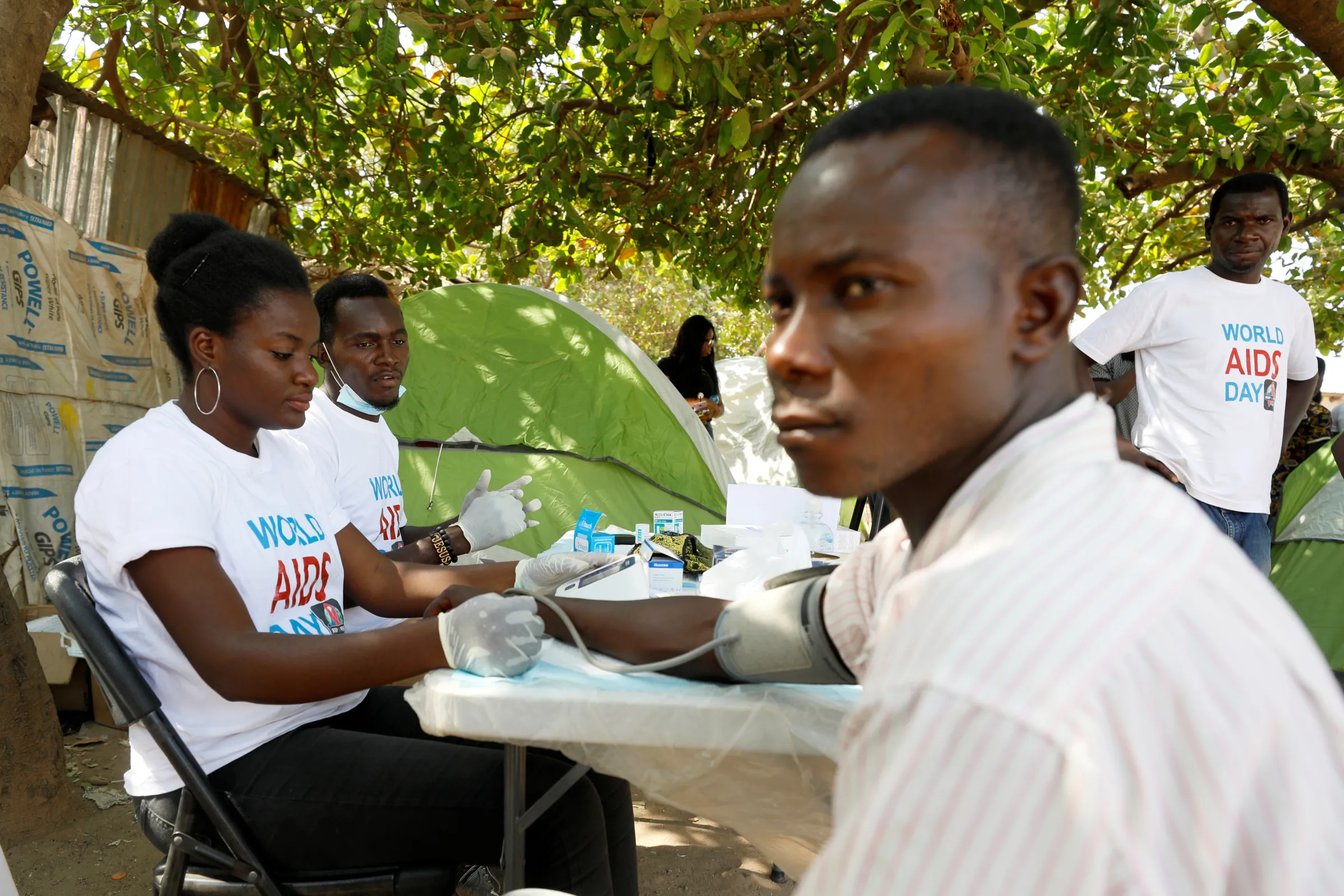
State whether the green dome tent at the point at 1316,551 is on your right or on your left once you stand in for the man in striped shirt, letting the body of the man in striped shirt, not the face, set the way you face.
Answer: on your right

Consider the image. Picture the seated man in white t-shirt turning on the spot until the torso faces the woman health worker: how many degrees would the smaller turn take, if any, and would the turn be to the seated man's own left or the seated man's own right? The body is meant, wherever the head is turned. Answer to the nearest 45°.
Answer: approximately 45° to the seated man's own right

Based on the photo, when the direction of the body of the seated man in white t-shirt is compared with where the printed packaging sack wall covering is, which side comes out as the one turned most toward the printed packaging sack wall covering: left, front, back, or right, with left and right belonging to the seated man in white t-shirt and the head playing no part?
back

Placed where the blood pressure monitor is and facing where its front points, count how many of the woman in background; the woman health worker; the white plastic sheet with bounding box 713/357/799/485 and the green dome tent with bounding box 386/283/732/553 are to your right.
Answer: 3

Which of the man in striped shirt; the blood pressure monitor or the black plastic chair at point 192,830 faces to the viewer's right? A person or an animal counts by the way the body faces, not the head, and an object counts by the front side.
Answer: the black plastic chair

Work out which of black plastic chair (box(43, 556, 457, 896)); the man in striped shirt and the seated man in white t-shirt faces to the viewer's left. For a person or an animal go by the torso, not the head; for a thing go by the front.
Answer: the man in striped shirt

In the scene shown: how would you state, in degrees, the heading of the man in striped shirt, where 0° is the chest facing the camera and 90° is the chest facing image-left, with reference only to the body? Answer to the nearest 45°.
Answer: approximately 90°

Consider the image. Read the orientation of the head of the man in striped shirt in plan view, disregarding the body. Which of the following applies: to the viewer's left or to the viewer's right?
to the viewer's left

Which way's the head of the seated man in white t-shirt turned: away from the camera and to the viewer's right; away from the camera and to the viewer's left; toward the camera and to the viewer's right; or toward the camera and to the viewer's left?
toward the camera and to the viewer's right

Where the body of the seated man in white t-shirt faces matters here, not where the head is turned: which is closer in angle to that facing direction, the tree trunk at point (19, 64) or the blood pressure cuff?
the blood pressure cuff

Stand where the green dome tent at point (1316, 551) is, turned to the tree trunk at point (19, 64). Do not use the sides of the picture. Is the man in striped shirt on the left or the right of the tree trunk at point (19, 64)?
left

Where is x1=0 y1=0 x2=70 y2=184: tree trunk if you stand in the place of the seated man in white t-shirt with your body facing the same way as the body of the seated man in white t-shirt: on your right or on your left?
on your right

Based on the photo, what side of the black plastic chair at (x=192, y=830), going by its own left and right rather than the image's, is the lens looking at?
right
